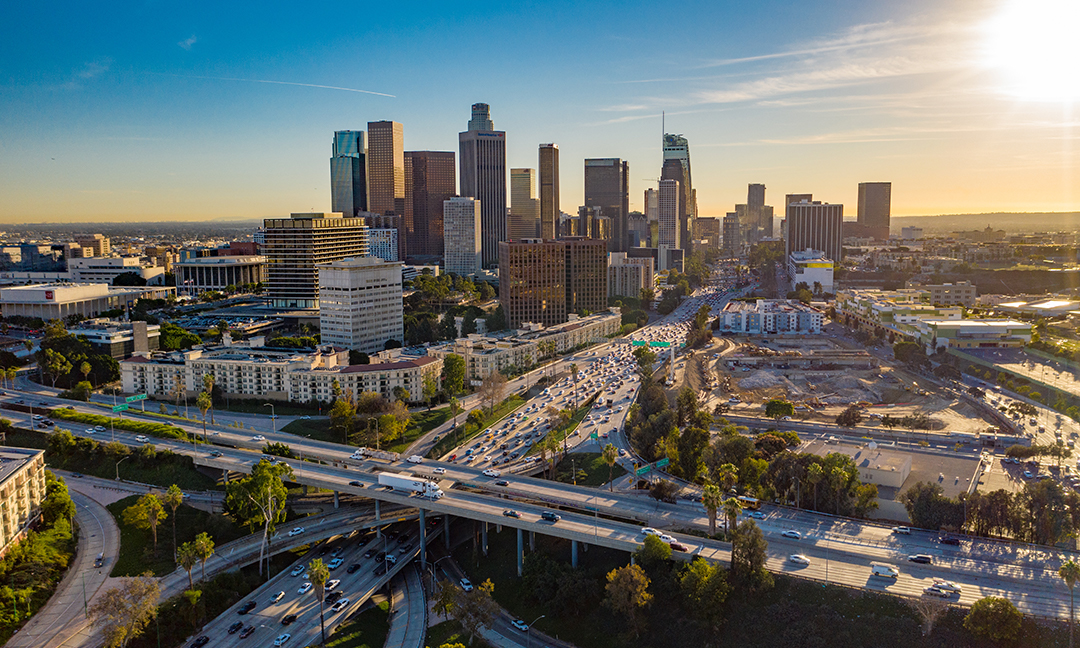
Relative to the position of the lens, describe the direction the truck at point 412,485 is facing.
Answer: facing the viewer and to the right of the viewer

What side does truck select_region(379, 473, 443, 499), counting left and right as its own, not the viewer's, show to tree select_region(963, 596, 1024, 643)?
front

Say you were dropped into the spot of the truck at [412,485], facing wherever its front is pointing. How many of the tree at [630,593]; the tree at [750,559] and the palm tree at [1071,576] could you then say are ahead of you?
3

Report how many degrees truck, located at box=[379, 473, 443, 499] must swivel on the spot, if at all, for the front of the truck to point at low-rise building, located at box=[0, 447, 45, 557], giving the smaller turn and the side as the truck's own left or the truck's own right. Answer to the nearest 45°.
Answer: approximately 135° to the truck's own right

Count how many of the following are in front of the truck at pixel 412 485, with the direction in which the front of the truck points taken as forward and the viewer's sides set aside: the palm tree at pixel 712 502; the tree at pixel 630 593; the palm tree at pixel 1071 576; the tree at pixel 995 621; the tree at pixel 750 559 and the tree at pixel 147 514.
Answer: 5

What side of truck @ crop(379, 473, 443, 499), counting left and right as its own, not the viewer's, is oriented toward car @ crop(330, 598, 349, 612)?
right

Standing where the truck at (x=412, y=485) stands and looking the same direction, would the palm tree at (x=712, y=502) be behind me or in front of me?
in front

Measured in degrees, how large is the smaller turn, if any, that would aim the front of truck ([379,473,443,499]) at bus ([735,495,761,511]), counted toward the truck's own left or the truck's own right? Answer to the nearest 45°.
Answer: approximately 45° to the truck's own left

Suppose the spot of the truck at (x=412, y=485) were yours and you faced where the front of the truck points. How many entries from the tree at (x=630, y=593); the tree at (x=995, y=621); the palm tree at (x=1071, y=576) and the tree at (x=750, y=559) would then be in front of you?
4

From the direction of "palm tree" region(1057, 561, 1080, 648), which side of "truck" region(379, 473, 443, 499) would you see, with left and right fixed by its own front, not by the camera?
front

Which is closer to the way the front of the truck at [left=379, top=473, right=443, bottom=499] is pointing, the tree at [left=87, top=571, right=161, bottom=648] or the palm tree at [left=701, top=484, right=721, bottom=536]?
the palm tree

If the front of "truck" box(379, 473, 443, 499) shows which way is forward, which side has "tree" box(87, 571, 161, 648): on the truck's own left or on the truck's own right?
on the truck's own right
